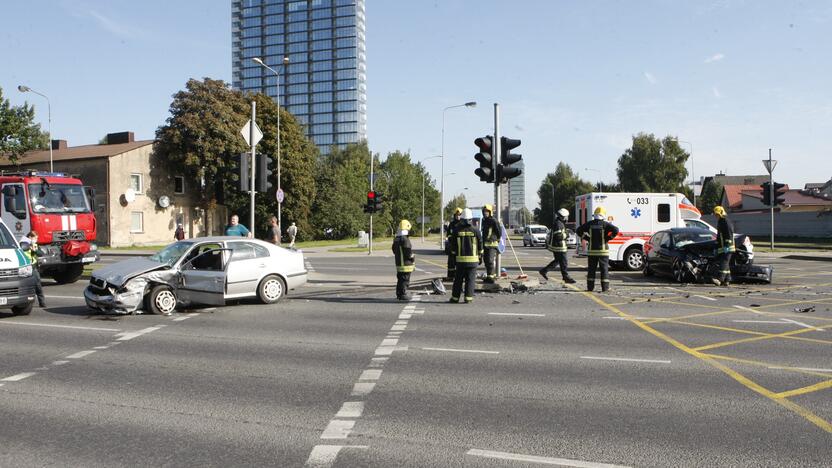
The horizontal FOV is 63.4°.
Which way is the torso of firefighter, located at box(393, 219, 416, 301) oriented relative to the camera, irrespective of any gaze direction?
to the viewer's right

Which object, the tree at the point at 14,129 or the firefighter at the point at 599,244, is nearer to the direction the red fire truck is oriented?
the firefighter

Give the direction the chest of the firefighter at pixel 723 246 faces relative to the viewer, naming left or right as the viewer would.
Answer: facing to the left of the viewer

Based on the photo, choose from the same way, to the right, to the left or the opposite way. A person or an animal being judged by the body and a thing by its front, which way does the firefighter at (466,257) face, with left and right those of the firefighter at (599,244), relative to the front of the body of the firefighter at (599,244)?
the same way

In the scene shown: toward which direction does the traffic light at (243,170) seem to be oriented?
away from the camera

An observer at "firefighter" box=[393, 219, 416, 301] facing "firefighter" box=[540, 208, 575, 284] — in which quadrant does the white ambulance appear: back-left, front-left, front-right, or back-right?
front-left
